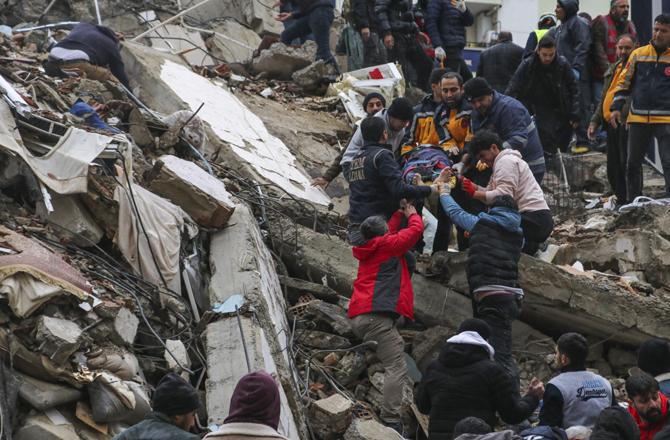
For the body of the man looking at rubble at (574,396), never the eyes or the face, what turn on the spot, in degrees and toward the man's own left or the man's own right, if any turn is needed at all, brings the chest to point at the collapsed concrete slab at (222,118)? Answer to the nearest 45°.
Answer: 0° — they already face it

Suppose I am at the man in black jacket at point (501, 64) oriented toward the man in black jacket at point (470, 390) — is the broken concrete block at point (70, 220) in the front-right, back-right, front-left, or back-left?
front-right

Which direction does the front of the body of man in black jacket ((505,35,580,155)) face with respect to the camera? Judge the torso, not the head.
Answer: toward the camera

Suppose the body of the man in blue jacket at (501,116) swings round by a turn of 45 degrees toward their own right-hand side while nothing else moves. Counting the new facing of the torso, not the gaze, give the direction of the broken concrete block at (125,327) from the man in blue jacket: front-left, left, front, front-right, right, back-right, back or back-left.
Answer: front-left

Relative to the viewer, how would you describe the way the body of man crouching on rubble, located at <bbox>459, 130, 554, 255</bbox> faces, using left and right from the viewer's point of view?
facing to the left of the viewer

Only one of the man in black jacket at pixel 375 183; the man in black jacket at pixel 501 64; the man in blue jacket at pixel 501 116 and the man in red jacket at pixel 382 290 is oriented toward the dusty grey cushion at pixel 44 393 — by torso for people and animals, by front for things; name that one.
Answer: the man in blue jacket

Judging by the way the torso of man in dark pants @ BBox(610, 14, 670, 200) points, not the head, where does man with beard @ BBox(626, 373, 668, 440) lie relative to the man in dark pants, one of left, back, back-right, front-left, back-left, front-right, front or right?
front

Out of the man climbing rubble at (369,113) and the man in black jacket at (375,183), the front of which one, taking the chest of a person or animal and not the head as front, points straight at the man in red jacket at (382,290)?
the man climbing rubble

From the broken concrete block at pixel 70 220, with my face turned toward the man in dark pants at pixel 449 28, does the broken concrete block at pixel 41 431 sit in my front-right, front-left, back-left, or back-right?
back-right

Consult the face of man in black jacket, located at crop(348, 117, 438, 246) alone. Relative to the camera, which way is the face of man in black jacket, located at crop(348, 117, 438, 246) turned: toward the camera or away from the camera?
away from the camera
